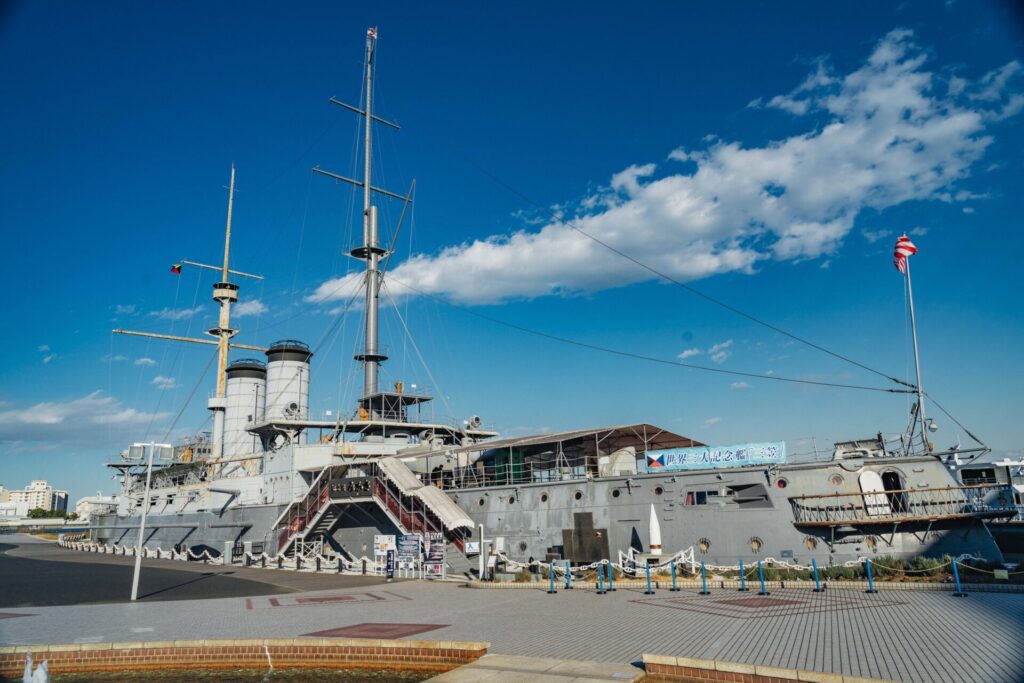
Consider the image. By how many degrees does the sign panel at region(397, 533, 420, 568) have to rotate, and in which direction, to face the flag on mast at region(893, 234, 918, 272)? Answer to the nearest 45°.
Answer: approximately 45° to its left

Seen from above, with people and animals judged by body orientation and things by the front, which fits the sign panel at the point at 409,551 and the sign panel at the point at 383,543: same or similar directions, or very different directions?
same or similar directions

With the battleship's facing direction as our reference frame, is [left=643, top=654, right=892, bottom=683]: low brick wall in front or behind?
behind

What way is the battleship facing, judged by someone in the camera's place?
facing away from the viewer and to the left of the viewer

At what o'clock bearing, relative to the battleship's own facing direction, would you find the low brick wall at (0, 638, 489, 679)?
The low brick wall is roughly at 8 o'clock from the battleship.

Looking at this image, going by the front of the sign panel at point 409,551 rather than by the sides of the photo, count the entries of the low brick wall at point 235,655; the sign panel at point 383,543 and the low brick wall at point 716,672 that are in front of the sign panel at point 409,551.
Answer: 2

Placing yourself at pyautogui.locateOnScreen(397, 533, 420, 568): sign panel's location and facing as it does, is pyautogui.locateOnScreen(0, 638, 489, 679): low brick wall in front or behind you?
in front

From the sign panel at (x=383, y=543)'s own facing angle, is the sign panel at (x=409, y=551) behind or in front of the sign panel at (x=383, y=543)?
in front

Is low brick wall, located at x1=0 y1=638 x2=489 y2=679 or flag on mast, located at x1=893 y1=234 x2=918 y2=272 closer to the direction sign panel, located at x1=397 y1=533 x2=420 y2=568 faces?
the low brick wall

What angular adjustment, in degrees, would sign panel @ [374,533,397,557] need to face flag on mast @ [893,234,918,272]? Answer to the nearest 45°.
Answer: approximately 45° to its left

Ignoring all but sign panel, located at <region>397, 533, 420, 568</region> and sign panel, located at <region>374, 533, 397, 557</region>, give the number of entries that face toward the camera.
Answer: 2

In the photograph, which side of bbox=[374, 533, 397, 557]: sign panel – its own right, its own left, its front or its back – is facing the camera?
front
